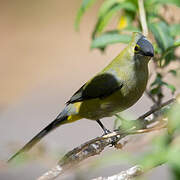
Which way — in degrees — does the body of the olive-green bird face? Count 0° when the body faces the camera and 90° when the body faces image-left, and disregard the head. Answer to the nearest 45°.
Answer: approximately 270°

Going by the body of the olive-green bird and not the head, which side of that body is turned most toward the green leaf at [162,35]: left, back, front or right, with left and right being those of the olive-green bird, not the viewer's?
front

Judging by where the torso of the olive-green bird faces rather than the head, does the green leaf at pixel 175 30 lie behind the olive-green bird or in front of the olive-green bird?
in front
